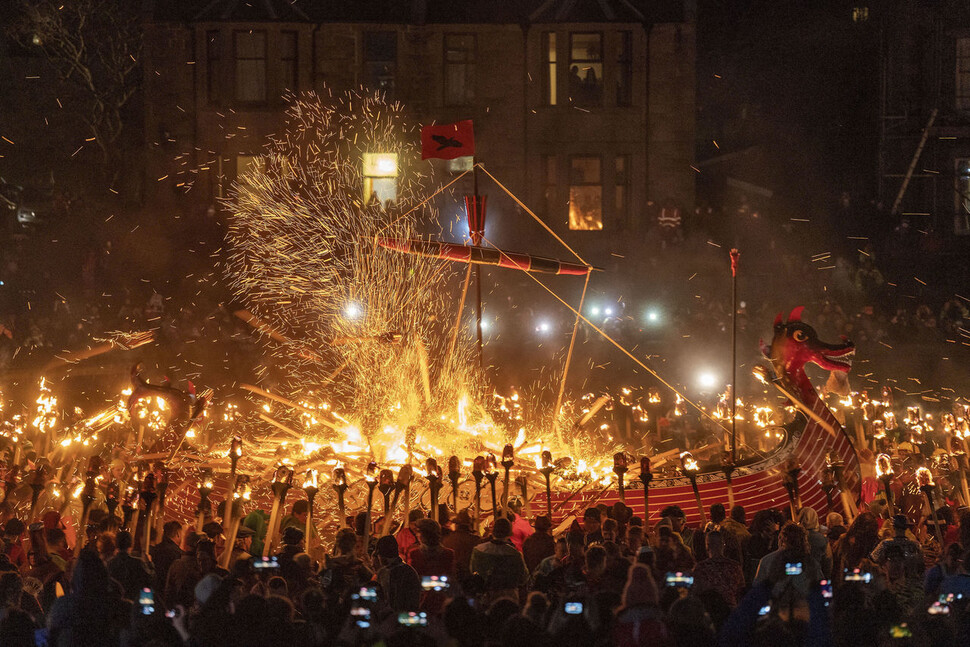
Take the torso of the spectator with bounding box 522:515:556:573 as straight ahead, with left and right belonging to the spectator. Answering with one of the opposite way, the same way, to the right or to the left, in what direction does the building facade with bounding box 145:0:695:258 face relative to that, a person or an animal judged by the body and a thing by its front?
the opposite way

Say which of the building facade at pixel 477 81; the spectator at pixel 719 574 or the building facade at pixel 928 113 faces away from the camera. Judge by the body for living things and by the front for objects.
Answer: the spectator

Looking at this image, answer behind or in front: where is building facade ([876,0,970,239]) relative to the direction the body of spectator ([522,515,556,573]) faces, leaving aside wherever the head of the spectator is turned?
in front

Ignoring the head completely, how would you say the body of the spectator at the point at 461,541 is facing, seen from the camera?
away from the camera

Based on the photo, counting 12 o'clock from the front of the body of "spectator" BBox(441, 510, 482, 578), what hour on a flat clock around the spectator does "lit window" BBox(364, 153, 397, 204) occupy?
The lit window is roughly at 12 o'clock from the spectator.

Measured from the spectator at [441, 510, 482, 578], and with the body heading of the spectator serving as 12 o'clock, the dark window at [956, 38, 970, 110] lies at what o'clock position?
The dark window is roughly at 1 o'clock from the spectator.

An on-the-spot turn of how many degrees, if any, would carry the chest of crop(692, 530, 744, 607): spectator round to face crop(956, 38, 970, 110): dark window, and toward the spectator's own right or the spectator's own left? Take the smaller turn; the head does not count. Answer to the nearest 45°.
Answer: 0° — they already face it

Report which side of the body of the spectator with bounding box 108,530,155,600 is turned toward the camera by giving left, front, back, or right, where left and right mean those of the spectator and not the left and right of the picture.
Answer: back

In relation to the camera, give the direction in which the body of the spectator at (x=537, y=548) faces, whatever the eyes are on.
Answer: away from the camera

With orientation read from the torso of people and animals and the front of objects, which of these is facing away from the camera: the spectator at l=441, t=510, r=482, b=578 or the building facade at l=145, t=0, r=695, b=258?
the spectator

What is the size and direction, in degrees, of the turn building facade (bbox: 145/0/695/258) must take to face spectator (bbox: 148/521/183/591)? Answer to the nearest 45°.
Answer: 0° — it already faces them

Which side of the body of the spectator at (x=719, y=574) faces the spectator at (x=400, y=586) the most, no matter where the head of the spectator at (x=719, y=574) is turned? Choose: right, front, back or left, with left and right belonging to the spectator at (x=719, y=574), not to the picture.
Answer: left

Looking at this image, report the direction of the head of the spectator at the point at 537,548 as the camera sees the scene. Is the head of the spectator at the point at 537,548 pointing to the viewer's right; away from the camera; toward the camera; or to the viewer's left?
away from the camera

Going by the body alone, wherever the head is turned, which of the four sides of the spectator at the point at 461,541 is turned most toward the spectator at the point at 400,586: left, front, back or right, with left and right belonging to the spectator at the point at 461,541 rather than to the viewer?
back

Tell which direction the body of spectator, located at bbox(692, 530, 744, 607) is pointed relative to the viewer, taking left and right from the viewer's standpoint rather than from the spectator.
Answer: facing away from the viewer
